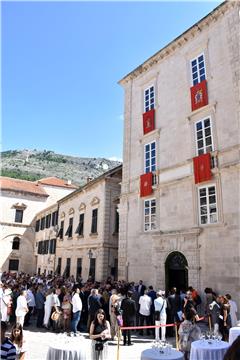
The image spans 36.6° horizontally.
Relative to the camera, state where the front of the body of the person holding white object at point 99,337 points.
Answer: toward the camera

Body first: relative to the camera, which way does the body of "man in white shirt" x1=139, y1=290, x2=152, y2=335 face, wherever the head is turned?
away from the camera

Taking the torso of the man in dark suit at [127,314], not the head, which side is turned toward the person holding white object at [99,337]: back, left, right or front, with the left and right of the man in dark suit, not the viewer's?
back

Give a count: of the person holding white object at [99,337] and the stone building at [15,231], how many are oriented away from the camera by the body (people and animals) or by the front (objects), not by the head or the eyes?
0

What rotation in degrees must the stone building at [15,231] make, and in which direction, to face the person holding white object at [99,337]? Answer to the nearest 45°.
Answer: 0° — it already faces them

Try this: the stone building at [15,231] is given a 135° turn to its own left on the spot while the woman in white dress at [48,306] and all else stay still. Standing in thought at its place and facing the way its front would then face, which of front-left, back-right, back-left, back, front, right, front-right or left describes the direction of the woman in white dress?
back-right

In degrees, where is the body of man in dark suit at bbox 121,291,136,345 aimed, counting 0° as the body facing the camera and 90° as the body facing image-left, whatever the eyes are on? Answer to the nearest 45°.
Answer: approximately 180°

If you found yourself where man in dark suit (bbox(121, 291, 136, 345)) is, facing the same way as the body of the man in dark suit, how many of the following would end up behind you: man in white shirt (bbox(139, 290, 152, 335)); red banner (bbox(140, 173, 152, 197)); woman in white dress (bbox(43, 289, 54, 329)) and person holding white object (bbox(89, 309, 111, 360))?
1

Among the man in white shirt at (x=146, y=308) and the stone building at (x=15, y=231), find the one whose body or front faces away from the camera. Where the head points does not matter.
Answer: the man in white shirt

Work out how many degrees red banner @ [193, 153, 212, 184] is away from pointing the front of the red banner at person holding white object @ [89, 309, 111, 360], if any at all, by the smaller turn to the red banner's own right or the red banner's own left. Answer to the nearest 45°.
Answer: approximately 45° to the red banner's own left

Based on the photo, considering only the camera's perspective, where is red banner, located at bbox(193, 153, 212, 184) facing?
facing the viewer and to the left of the viewer

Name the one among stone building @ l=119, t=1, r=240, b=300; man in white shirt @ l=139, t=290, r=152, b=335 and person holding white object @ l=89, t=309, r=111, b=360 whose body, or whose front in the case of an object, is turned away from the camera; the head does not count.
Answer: the man in white shirt

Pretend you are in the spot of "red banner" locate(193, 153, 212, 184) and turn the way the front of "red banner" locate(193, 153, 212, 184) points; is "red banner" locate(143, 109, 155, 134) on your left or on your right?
on your right
